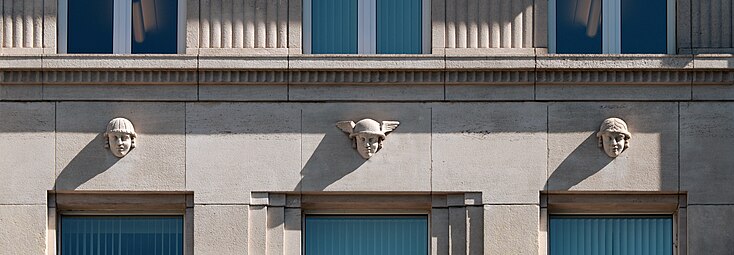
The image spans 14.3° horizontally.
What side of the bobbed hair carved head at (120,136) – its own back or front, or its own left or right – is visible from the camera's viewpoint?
front

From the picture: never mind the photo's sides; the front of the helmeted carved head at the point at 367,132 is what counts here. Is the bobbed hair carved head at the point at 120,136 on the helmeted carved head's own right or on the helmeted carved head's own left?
on the helmeted carved head's own right

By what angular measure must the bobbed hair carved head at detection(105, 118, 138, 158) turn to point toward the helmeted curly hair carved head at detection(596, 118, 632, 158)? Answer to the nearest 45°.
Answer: approximately 90° to its left

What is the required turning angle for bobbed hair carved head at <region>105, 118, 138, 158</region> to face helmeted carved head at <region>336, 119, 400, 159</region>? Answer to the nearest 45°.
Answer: approximately 90° to its left

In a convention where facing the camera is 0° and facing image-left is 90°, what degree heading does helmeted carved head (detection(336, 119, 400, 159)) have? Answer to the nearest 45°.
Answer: approximately 0°

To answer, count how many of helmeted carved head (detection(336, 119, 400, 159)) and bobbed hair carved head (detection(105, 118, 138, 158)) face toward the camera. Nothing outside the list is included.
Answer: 2

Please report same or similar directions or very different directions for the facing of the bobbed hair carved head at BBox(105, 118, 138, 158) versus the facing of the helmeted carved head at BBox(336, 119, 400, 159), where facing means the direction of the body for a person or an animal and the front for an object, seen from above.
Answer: same or similar directions

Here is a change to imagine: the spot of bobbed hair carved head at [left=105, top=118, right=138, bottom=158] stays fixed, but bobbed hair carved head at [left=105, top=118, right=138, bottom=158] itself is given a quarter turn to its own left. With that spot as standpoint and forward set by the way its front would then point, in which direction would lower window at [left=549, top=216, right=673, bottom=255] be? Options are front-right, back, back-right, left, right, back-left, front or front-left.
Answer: front

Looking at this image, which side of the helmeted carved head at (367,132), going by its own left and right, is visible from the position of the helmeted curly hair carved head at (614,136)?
left

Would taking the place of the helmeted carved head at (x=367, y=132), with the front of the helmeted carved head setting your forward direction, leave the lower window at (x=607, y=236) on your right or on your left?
on your left
